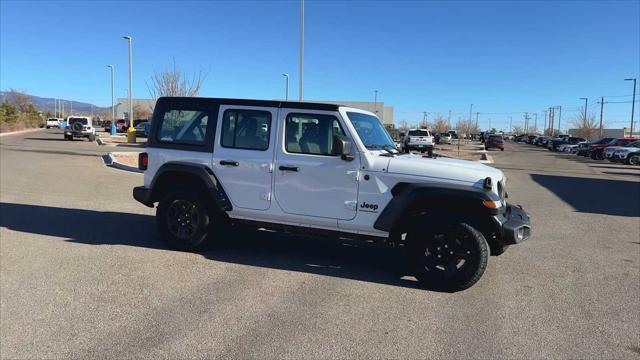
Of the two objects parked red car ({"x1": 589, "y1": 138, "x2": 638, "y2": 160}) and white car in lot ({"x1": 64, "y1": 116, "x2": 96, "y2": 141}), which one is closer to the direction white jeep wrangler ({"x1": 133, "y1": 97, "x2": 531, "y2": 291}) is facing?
the parked red car

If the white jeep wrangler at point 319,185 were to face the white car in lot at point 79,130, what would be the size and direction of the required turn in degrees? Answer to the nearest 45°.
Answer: approximately 135° to its left

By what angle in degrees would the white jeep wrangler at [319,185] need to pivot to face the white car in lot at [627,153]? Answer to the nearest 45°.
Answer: approximately 45° to its left

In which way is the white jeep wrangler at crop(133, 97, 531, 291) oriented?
to the viewer's right

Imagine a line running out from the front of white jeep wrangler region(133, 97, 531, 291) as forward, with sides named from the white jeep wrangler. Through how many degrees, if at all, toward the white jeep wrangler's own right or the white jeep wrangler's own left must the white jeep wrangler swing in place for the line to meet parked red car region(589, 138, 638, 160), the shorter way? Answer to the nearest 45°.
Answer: approximately 45° to the white jeep wrangler's own left

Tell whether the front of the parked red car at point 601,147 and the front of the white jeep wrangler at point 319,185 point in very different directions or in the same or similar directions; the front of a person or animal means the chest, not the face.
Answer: very different directions
